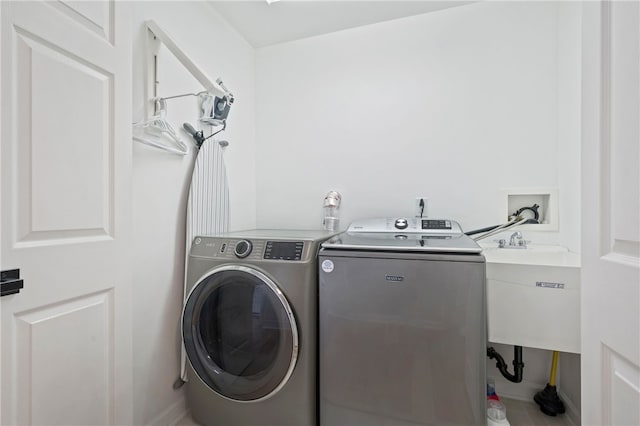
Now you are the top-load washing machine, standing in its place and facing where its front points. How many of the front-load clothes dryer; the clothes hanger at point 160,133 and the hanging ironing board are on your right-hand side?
3

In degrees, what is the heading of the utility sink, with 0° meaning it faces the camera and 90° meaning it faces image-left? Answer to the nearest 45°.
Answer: approximately 0°

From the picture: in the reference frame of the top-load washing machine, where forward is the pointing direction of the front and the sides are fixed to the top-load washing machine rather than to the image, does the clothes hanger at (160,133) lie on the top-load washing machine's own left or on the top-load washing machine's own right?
on the top-load washing machine's own right

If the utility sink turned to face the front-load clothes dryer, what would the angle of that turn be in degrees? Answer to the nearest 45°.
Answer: approximately 45° to its right

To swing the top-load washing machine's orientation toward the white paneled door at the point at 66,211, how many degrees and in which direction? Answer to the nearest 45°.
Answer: approximately 45° to its right

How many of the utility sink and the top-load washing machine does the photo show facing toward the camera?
2

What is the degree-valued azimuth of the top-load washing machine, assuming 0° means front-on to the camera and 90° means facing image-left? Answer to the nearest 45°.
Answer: approximately 0°

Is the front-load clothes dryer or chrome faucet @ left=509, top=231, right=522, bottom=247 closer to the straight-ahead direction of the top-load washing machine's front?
the front-load clothes dryer

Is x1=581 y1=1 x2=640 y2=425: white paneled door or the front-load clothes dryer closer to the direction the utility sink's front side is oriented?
the white paneled door
